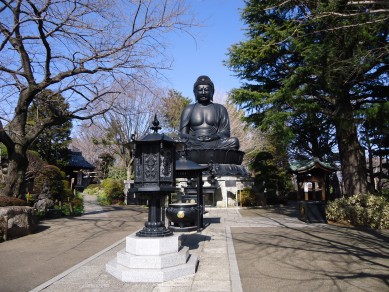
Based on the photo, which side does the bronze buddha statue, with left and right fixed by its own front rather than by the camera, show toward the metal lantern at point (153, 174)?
front

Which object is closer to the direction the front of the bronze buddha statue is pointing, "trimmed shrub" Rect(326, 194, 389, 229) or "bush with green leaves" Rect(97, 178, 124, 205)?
the trimmed shrub

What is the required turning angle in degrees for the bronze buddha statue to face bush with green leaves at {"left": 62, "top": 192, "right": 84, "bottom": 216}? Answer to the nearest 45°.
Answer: approximately 45° to its right

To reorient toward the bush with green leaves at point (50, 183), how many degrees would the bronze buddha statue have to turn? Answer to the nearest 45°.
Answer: approximately 45° to its right

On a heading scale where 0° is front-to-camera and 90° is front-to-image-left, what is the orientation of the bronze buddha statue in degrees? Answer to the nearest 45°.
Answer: approximately 0°

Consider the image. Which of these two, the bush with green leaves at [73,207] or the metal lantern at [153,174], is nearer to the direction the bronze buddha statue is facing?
the metal lantern

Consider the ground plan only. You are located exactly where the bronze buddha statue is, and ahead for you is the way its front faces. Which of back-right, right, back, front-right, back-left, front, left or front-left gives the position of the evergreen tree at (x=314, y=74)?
front-left

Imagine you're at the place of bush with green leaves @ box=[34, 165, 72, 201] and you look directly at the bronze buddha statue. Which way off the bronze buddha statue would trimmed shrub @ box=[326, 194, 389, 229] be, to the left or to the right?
right

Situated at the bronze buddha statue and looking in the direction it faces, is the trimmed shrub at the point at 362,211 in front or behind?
in front

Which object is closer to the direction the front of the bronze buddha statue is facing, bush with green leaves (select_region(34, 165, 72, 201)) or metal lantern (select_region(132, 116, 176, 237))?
the metal lantern

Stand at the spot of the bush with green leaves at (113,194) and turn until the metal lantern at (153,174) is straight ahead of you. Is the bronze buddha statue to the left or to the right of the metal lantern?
left

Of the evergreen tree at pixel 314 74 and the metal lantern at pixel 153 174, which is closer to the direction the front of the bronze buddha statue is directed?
the metal lantern
